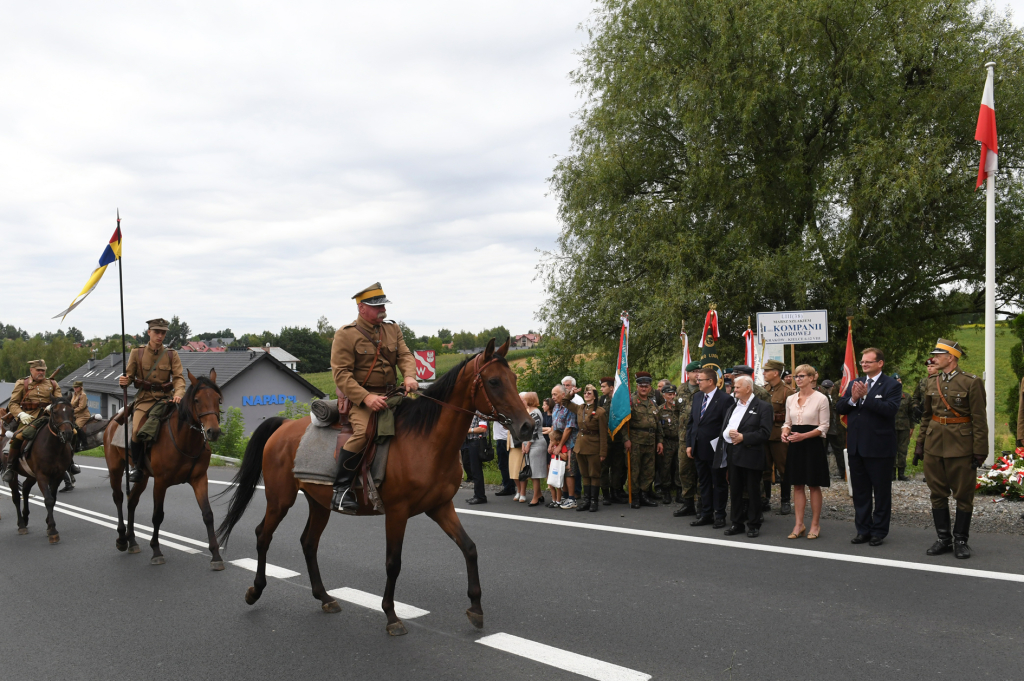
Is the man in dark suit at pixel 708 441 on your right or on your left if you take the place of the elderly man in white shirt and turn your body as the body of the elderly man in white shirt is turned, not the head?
on your right

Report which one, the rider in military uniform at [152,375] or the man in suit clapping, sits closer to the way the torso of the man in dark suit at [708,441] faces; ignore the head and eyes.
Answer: the rider in military uniform

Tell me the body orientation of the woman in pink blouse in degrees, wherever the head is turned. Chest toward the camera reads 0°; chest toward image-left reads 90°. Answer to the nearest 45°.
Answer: approximately 45°

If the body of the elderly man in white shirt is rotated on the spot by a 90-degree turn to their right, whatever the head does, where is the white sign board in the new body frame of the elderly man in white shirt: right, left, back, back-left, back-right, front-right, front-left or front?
front-right

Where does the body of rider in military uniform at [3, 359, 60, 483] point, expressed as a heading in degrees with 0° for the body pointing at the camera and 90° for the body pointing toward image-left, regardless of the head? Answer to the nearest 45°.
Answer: approximately 315°

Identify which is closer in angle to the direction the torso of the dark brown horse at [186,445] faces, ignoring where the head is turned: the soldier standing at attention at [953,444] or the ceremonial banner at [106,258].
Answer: the soldier standing at attention

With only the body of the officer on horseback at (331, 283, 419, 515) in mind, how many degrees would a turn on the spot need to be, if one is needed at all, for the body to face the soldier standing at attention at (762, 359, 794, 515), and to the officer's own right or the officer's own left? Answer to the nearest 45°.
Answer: approximately 90° to the officer's own left

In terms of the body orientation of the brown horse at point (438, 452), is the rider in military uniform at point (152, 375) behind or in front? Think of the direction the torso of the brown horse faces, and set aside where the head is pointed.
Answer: behind

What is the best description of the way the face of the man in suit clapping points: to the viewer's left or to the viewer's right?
to the viewer's left
